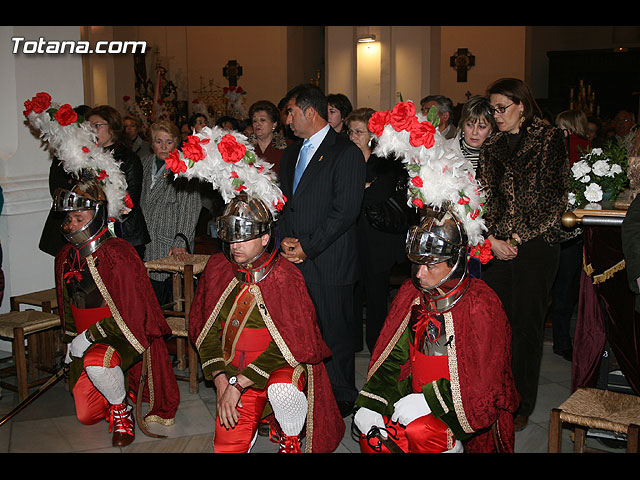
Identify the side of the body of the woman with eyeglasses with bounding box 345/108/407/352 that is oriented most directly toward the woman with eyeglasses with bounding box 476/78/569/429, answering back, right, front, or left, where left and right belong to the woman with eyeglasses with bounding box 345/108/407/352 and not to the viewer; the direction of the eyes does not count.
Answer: left

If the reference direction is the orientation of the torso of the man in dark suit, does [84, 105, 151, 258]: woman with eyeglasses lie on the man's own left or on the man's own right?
on the man's own right

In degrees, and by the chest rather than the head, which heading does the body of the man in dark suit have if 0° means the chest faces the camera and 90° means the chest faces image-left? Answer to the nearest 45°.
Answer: approximately 45°

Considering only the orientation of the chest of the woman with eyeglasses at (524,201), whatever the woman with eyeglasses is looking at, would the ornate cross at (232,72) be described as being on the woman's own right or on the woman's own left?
on the woman's own right

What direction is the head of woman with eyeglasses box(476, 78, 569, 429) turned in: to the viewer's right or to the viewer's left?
to the viewer's left

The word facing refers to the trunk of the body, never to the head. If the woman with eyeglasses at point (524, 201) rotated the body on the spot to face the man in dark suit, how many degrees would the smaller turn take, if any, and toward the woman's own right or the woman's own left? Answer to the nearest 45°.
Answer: approximately 45° to the woman's own right

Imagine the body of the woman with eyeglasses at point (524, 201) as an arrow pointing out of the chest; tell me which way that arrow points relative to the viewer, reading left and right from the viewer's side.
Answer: facing the viewer and to the left of the viewer

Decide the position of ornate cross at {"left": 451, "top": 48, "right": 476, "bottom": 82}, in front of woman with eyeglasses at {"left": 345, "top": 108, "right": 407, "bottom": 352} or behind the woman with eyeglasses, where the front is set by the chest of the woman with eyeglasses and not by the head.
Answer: behind

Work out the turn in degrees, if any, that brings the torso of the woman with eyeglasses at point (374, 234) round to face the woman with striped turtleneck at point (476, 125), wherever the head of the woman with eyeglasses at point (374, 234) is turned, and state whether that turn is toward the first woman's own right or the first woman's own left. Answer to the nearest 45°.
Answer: approximately 90° to the first woman's own left

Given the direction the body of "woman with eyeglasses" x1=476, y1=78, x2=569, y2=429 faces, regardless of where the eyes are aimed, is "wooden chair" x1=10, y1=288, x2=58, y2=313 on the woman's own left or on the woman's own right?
on the woman's own right
